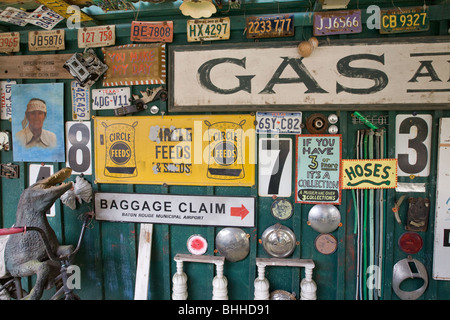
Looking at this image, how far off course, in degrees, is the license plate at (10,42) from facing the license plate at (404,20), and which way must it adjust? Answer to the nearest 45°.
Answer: approximately 45° to its left

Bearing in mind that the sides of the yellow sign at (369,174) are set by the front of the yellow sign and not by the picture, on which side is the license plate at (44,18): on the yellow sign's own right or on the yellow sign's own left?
on the yellow sign's own right

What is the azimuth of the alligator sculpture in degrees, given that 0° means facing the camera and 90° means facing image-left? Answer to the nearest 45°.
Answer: approximately 270°
